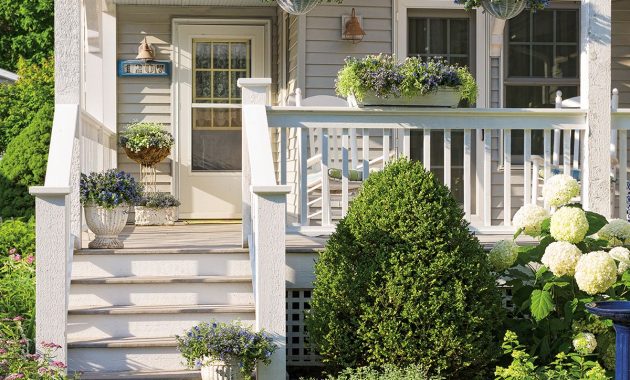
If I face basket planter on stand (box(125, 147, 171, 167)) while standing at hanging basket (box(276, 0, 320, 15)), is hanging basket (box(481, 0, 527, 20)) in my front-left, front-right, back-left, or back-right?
back-right

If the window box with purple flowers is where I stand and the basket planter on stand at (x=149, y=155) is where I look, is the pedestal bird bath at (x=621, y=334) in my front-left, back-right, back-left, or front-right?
back-left

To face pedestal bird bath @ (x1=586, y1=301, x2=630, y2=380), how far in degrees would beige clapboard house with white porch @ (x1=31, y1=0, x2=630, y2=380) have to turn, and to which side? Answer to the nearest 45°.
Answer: approximately 45° to its left

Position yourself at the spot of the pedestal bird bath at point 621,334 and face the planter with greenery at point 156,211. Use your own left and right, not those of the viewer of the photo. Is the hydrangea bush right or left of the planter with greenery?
right
